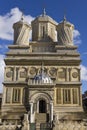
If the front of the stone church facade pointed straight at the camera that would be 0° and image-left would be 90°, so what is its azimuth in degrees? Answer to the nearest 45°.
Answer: approximately 0°
